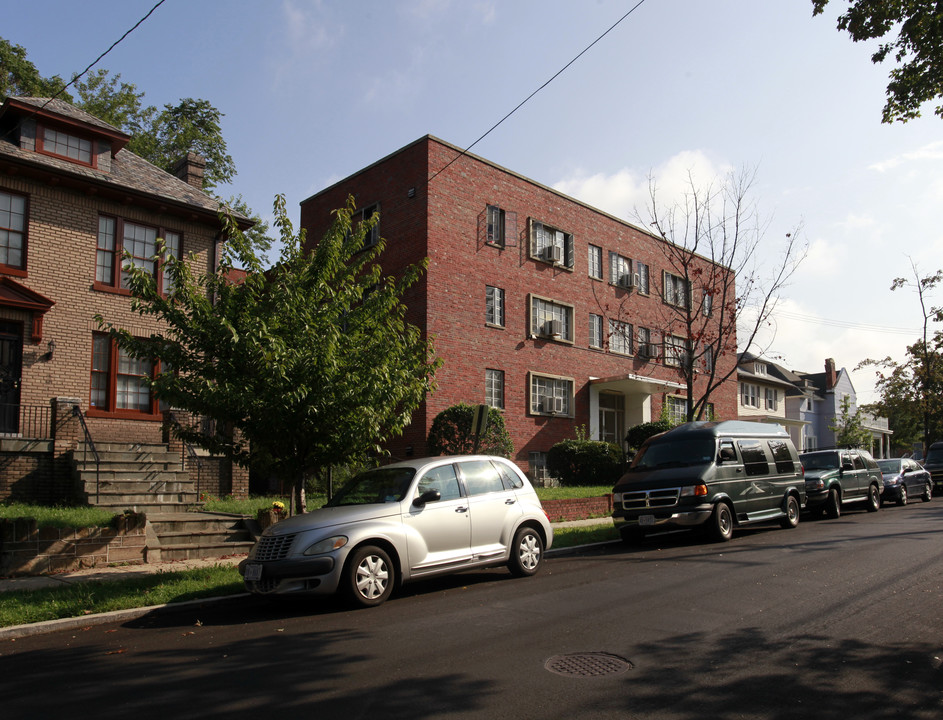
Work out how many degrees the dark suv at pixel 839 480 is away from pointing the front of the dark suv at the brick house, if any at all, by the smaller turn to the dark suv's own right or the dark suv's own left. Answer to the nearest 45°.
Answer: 0° — it already faces it

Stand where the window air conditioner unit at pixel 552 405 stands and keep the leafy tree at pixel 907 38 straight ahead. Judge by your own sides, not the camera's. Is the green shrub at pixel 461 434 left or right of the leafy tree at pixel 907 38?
right

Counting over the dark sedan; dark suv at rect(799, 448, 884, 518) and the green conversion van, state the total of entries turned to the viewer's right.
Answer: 0

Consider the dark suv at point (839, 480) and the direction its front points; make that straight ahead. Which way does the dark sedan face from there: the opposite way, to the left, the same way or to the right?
the same way

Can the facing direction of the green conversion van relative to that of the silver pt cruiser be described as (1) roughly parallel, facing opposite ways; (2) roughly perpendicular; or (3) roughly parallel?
roughly parallel

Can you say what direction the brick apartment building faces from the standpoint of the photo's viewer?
facing the viewer and to the right of the viewer

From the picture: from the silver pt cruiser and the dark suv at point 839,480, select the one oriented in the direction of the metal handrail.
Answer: the dark suv

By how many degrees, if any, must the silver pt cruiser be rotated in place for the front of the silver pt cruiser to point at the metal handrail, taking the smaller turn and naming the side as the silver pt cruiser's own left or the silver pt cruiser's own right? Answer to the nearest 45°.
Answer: approximately 90° to the silver pt cruiser's own right

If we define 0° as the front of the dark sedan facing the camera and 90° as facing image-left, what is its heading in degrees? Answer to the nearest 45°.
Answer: approximately 45°

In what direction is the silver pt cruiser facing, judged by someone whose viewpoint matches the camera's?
facing the viewer and to the left of the viewer

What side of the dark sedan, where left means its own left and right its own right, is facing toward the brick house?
front

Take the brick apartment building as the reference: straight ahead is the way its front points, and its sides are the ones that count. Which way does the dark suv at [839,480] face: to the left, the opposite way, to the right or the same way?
to the right

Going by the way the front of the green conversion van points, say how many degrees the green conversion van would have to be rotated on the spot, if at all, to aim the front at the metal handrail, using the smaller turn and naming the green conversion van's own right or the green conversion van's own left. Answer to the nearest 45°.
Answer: approximately 45° to the green conversion van's own right
